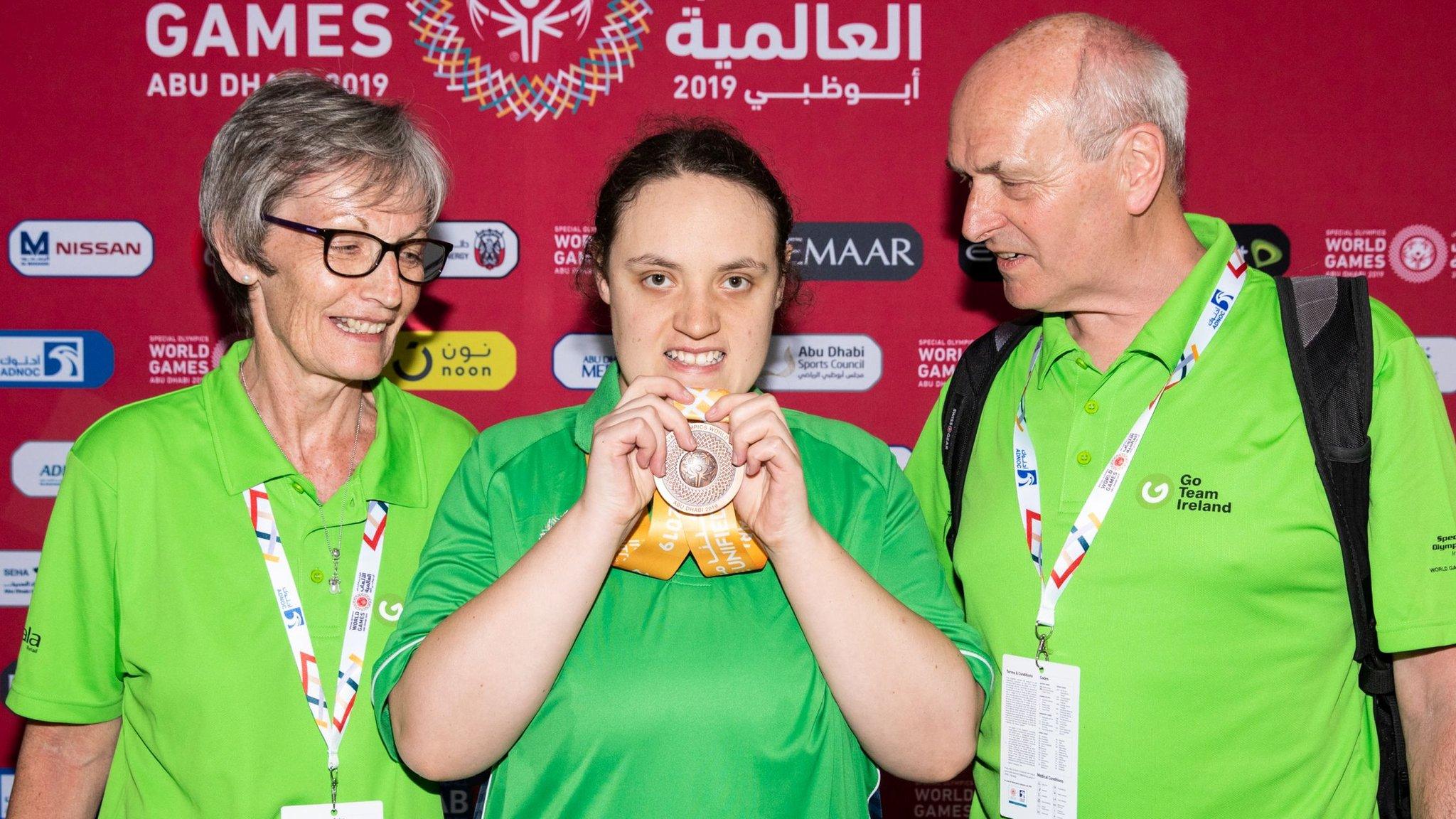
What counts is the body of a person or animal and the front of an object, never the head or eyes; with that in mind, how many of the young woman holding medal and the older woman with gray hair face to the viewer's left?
0

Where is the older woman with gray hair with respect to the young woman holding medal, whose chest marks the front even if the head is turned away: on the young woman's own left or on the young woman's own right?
on the young woman's own right

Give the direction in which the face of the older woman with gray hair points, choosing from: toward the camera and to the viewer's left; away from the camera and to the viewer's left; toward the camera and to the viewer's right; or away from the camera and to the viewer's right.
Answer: toward the camera and to the viewer's right

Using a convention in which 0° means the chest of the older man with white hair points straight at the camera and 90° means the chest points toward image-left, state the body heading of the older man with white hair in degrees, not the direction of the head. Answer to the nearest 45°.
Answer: approximately 45°

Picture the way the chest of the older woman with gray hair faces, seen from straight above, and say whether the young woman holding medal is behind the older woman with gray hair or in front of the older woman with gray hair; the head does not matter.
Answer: in front
